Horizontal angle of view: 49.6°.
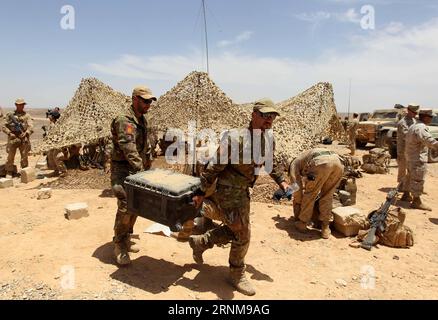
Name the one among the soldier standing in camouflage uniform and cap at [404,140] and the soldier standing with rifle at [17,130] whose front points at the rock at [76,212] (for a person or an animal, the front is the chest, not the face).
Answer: the soldier standing with rifle at [17,130]

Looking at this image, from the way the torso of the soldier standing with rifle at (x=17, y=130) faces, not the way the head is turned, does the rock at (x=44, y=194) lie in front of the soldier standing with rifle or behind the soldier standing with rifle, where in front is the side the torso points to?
in front

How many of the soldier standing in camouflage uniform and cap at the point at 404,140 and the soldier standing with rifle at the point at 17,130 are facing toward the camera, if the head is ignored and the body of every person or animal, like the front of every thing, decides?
1

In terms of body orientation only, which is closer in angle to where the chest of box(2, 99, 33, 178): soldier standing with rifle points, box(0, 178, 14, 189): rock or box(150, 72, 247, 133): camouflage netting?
the rock

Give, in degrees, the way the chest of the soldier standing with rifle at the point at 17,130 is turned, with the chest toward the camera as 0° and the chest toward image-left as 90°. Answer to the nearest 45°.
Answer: approximately 0°

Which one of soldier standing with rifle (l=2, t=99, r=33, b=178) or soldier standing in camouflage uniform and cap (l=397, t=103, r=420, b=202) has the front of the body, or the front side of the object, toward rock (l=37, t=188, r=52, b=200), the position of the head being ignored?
soldier standing with rifle (l=2, t=99, r=33, b=178)

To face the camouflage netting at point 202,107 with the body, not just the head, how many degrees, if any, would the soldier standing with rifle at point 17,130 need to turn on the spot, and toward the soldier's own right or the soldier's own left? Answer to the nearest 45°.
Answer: approximately 45° to the soldier's own left
